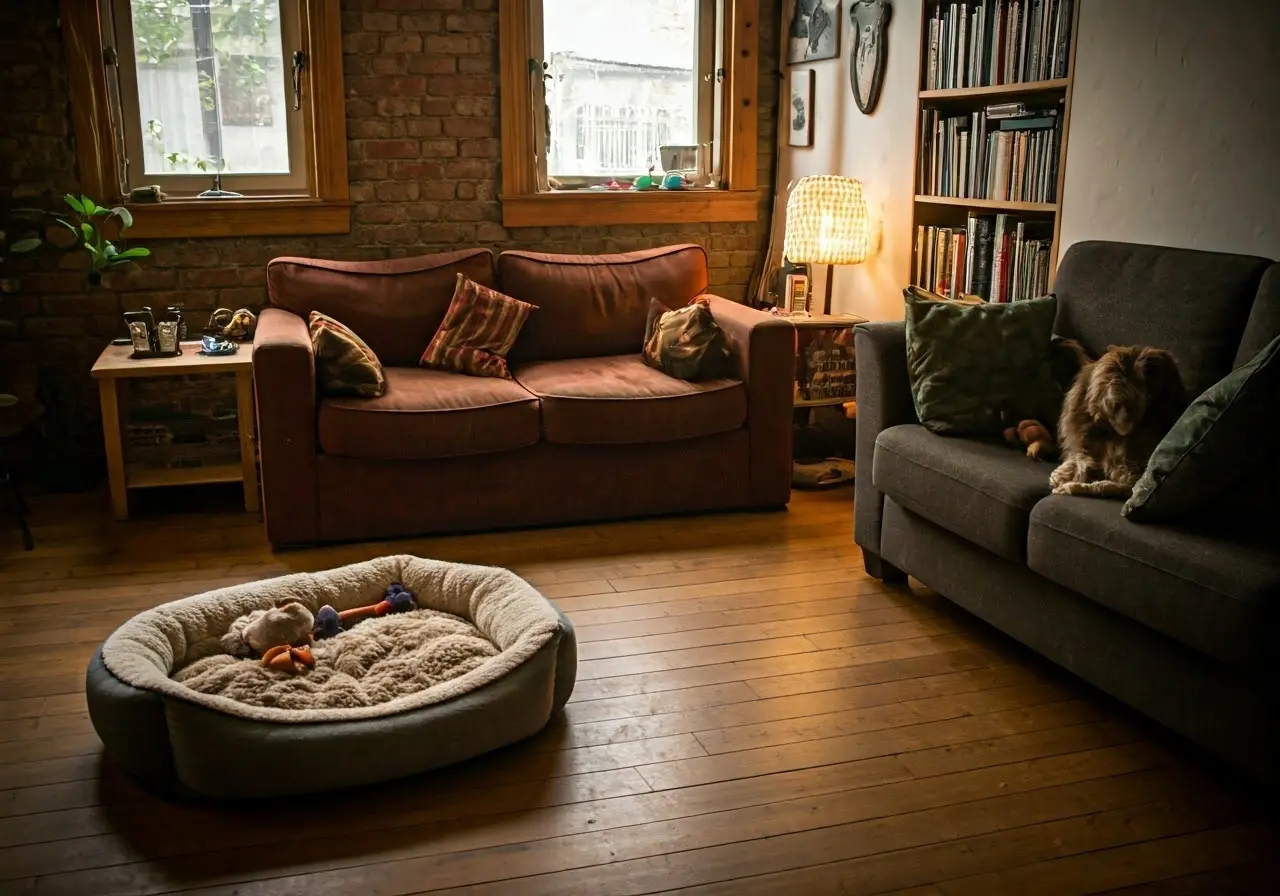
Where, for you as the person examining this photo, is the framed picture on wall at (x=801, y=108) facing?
facing the viewer and to the left of the viewer

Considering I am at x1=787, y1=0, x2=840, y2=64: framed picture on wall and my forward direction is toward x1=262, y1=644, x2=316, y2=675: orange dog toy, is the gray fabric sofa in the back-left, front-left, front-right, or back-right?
front-left

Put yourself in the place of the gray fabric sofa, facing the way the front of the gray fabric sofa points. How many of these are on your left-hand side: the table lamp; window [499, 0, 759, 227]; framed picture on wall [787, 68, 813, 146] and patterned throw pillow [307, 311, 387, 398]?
0

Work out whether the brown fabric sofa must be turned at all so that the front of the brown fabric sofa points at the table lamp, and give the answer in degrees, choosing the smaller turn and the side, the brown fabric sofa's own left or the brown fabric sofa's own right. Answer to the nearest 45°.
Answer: approximately 135° to the brown fabric sofa's own left

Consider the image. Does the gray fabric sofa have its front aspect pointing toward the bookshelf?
no

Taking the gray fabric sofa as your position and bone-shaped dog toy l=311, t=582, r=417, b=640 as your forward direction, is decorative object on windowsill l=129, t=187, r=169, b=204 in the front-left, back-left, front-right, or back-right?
front-right

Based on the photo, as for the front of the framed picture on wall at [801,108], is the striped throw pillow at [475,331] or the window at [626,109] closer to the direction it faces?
the striped throw pillow

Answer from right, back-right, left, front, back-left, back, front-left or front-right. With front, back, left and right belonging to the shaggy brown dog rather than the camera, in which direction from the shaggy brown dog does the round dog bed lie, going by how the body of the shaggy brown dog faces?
front-right

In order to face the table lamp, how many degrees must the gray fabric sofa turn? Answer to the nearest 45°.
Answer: approximately 90° to its right

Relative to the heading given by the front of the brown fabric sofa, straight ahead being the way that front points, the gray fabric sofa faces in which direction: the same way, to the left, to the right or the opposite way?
to the right

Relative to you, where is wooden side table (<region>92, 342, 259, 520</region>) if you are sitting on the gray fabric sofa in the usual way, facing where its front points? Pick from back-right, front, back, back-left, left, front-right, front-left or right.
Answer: front-right

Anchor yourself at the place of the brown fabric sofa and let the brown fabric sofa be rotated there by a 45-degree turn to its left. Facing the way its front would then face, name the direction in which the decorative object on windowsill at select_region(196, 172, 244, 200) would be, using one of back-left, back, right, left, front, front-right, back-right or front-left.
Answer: back

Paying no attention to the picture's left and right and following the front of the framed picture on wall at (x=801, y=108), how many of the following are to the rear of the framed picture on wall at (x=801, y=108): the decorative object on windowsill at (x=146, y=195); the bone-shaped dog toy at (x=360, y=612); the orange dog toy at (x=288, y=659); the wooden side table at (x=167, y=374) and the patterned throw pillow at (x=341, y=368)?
0

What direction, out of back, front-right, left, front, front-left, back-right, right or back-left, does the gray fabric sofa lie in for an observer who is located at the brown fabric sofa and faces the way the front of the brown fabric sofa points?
front-left

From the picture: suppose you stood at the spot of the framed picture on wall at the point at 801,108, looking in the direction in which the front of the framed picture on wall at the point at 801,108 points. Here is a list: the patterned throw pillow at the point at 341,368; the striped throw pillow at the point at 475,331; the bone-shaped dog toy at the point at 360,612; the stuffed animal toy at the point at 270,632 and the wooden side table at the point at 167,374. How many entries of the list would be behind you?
0

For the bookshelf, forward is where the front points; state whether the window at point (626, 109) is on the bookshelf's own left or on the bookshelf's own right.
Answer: on the bookshelf's own right

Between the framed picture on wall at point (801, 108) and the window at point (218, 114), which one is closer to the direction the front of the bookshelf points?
the window

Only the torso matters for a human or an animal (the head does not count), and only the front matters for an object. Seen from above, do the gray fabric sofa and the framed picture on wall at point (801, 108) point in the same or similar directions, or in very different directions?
same or similar directions

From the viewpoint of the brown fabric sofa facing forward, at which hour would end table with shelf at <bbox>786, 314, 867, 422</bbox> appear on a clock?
The end table with shelf is roughly at 8 o'clock from the brown fabric sofa.

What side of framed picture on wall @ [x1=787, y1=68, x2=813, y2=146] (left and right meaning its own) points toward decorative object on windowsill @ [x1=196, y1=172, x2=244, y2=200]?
front

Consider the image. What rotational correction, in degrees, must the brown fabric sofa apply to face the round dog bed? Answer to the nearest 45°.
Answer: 0° — it already faces it

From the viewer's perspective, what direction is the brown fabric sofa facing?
toward the camera
